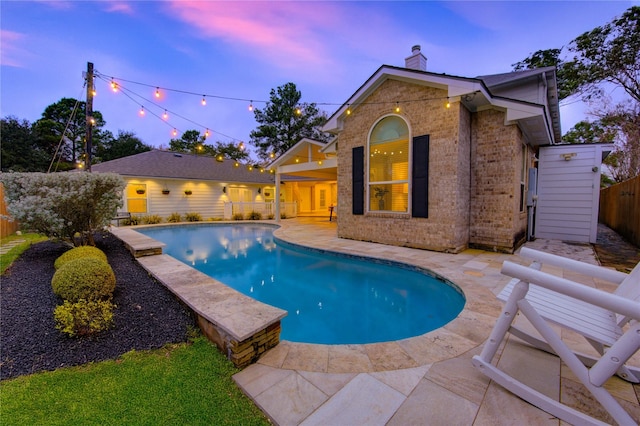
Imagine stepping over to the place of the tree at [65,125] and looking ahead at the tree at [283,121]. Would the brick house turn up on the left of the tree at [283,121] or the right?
right

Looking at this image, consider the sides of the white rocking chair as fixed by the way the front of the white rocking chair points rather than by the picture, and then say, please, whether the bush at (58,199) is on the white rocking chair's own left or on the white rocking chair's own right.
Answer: on the white rocking chair's own left

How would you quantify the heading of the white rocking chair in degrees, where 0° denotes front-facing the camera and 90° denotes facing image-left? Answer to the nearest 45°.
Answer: approximately 135°

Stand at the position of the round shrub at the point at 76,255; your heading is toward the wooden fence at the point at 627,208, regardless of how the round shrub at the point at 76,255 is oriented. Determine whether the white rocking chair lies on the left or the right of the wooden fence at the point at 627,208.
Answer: right

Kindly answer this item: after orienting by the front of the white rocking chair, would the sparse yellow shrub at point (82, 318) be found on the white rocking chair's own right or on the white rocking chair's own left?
on the white rocking chair's own left

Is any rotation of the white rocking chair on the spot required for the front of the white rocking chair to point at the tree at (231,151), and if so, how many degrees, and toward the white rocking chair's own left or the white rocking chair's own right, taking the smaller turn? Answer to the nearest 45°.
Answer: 0° — it already faces it
